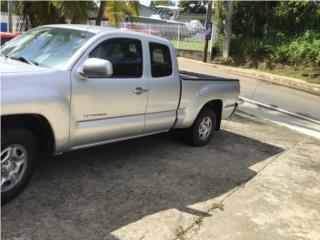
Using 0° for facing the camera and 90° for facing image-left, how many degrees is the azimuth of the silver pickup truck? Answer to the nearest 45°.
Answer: approximately 45°

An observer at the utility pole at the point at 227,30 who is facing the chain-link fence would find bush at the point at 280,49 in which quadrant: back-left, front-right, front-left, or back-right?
back-right

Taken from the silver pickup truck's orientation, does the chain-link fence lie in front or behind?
behind
